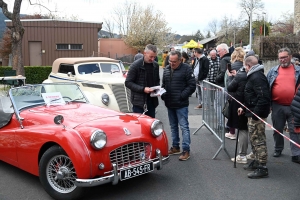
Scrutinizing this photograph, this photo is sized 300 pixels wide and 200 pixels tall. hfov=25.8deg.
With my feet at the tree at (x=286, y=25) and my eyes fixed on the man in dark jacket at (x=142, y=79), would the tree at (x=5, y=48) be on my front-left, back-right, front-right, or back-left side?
front-right

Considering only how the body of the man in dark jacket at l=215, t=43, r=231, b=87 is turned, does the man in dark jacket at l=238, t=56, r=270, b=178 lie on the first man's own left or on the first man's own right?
on the first man's own left

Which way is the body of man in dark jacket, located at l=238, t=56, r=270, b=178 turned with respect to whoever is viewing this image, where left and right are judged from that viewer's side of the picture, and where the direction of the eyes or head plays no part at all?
facing to the left of the viewer

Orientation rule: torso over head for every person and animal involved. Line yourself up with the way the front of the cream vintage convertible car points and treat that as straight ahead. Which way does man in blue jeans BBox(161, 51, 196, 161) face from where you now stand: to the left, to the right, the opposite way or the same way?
to the right

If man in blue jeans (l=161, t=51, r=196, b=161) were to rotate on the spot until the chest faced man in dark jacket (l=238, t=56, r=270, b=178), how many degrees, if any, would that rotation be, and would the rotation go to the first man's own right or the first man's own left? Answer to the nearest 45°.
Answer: approximately 90° to the first man's own left

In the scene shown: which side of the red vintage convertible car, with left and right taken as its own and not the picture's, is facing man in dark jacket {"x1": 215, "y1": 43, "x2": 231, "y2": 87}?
left

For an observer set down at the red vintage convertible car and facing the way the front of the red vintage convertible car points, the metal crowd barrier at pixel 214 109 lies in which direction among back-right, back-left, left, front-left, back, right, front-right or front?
left
